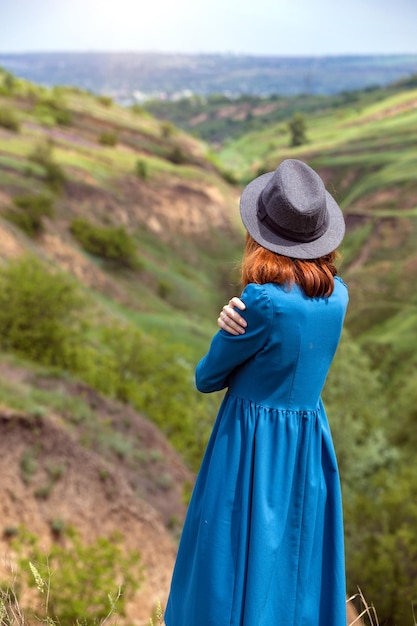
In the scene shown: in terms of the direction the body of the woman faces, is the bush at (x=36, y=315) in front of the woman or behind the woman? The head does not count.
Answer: in front

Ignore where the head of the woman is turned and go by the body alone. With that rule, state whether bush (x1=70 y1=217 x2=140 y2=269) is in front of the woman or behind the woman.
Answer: in front

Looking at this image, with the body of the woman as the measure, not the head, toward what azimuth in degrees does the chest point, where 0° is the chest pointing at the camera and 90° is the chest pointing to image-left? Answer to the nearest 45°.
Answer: approximately 135°

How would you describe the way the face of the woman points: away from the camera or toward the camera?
away from the camera

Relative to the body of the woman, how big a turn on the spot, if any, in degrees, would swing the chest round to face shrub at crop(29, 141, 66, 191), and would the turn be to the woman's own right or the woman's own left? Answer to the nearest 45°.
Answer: approximately 45° to the woman's own right

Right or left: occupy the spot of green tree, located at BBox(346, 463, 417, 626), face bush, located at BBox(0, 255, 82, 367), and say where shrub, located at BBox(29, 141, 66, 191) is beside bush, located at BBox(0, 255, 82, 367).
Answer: right

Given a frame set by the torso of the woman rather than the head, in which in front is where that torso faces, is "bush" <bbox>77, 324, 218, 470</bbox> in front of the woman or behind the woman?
in front
